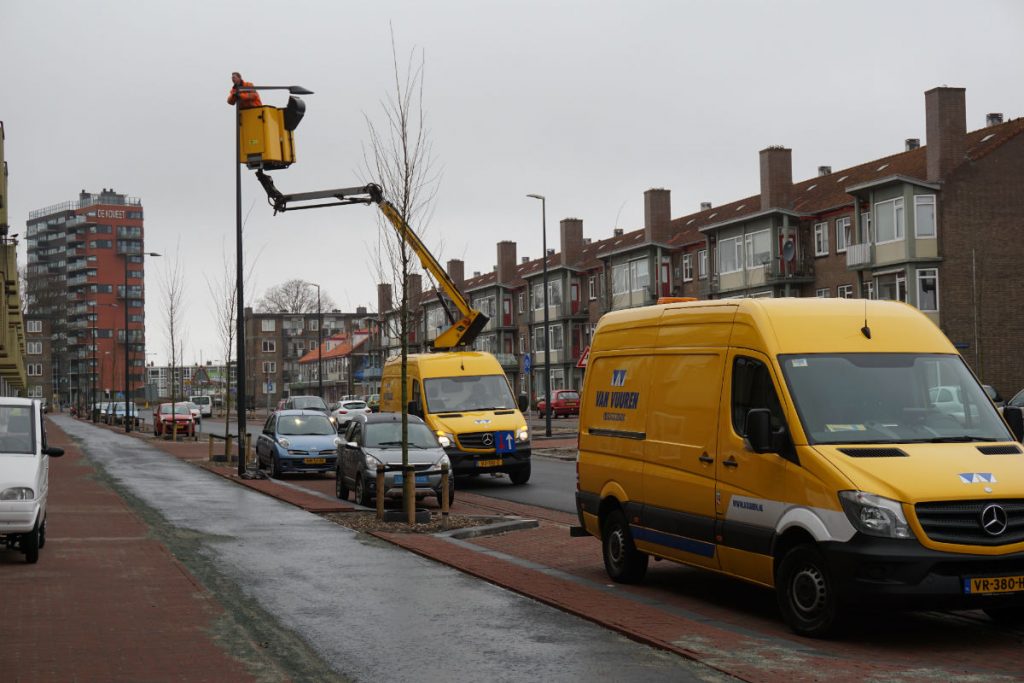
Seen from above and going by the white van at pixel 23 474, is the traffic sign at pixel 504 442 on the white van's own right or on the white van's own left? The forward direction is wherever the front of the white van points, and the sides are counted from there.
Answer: on the white van's own left

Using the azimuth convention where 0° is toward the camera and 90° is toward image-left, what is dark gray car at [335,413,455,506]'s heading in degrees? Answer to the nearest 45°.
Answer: approximately 315°

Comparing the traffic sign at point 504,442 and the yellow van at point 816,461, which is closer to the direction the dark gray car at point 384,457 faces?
the yellow van

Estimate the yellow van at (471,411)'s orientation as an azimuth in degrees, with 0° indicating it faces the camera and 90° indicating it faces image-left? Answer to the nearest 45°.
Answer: approximately 315°

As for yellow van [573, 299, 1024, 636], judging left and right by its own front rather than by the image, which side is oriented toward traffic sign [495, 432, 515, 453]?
back

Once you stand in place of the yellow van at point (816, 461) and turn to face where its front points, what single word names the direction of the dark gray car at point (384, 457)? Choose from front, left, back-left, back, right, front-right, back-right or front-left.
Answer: back

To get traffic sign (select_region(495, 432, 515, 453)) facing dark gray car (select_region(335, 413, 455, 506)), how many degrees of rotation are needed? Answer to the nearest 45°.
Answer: approximately 45° to its right

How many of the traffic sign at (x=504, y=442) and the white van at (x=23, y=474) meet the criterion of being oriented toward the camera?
2

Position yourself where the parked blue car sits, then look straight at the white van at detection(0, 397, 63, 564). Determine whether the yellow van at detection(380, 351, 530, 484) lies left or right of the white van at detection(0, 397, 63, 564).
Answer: left

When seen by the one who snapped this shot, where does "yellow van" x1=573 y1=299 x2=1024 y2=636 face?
facing the viewer and to the right of the viewer

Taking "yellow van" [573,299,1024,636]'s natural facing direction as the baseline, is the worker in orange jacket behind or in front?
behind

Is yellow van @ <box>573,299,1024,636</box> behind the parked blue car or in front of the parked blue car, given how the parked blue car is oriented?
in front

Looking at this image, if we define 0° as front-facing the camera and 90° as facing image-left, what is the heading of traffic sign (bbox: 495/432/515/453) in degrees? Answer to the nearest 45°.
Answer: approximately 0°
